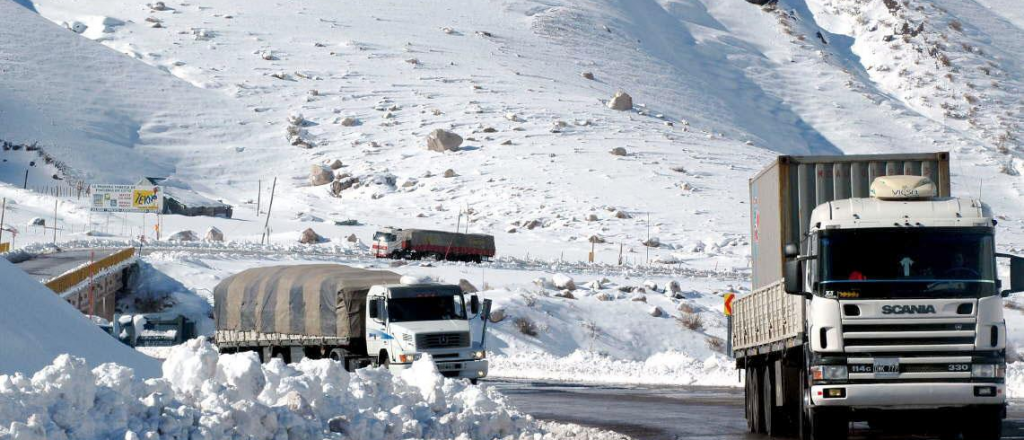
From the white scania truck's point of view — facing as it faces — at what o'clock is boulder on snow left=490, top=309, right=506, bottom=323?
The boulder on snow is roughly at 5 o'clock from the white scania truck.

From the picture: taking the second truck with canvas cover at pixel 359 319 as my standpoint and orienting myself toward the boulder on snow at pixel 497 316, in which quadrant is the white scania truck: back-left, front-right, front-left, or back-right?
back-right

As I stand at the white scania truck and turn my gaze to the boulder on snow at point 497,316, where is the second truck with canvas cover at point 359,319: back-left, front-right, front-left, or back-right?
front-left

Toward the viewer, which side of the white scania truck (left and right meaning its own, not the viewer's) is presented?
front

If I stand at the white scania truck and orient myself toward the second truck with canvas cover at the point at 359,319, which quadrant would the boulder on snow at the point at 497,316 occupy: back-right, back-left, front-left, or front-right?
front-right

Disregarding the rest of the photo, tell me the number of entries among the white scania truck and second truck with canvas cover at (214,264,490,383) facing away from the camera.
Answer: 0

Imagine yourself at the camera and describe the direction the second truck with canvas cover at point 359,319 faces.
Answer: facing the viewer and to the right of the viewer

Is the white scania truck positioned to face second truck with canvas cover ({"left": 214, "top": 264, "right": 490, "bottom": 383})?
no

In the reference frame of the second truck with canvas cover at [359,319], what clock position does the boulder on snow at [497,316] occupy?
The boulder on snow is roughly at 8 o'clock from the second truck with canvas cover.
